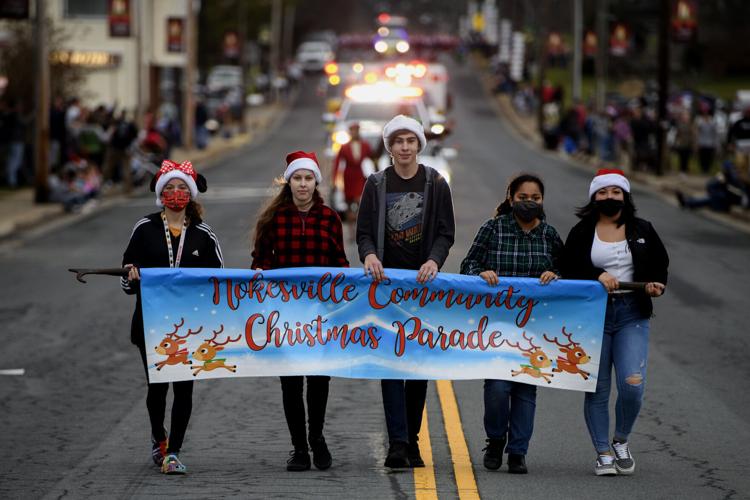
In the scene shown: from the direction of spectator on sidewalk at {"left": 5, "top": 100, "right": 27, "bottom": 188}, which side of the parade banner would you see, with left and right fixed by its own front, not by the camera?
back

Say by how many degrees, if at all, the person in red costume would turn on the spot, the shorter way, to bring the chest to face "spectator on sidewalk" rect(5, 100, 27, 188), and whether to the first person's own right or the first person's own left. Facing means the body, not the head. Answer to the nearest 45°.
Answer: approximately 135° to the first person's own right

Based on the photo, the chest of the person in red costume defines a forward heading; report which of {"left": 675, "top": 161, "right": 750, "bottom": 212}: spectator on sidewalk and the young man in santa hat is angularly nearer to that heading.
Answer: the young man in santa hat

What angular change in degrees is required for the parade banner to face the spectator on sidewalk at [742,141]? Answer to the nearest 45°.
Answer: approximately 180°

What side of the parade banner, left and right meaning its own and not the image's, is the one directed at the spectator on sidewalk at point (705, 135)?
back

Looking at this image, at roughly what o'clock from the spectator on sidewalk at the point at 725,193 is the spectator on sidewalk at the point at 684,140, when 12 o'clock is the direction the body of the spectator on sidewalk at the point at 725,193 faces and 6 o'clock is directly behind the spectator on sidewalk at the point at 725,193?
the spectator on sidewalk at the point at 684,140 is roughly at 3 o'clock from the spectator on sidewalk at the point at 725,193.

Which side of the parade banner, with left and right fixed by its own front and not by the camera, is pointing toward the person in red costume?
back

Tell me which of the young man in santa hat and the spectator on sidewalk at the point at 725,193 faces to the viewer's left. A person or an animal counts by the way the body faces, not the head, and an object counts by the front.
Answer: the spectator on sidewalk

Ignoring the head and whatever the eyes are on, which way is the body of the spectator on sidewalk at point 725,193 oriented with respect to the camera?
to the viewer's left

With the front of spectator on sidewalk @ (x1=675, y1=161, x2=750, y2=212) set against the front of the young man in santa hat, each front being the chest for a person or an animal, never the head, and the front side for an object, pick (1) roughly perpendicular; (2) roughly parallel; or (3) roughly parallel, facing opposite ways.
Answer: roughly perpendicular
